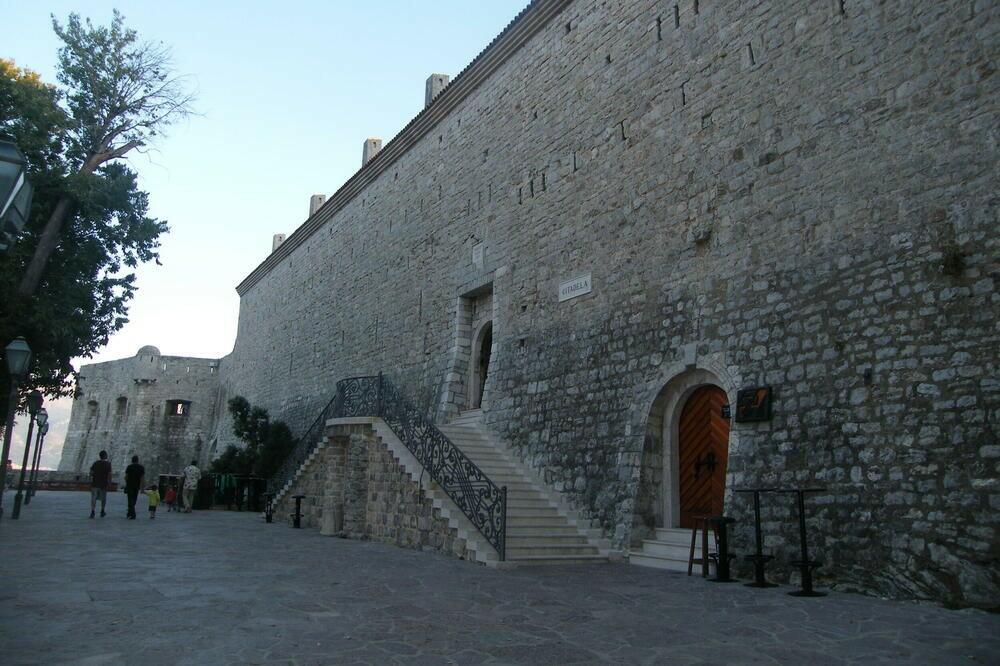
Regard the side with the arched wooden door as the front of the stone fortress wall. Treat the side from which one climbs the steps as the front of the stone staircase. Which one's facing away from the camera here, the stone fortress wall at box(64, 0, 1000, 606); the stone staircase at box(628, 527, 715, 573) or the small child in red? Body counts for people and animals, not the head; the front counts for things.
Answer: the small child in red

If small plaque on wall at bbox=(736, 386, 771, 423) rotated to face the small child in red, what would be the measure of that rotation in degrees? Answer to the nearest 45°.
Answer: approximately 45° to its right

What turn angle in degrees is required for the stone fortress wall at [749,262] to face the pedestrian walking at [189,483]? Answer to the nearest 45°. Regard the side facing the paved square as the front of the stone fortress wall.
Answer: approximately 90° to its right

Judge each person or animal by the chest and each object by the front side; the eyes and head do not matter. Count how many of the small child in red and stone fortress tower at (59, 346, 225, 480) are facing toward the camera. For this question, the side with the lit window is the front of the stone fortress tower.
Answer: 1

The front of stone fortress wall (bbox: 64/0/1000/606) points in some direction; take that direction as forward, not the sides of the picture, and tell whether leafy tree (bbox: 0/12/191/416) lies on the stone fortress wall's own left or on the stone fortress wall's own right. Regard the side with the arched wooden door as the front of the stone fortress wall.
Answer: on the stone fortress wall's own right

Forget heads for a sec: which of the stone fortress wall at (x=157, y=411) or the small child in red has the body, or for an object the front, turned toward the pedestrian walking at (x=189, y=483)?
the stone fortress wall

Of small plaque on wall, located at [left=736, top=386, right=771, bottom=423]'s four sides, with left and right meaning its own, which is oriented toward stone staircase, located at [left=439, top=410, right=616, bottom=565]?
right

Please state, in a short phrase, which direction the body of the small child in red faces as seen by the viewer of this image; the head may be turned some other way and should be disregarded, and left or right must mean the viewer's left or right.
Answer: facing away from the viewer

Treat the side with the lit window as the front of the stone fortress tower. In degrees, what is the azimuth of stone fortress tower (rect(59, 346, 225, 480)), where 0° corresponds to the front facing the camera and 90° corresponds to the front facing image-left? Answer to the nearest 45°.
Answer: approximately 0°

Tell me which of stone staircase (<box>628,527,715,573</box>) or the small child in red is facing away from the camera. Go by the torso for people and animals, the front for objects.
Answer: the small child in red
